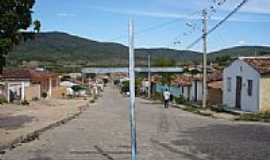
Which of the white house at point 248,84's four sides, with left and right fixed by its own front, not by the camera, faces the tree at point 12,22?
front

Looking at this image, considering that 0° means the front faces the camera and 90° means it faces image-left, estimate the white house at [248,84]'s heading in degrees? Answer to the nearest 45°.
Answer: approximately 45°
